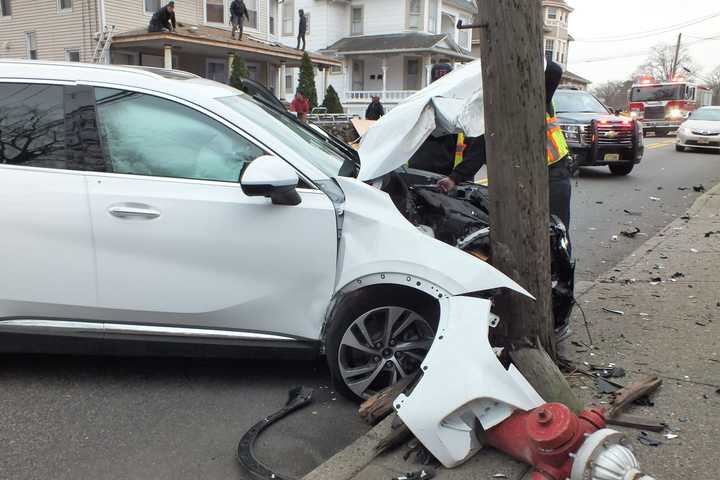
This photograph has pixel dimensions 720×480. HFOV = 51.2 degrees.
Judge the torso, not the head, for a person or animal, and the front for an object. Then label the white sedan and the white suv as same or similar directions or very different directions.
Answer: very different directions

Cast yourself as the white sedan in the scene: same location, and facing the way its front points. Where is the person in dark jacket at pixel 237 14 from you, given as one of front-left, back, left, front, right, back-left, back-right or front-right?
front-right

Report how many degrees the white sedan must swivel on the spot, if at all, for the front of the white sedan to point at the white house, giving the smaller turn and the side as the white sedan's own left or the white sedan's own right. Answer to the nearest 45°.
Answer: approximately 90° to the white sedan's own right

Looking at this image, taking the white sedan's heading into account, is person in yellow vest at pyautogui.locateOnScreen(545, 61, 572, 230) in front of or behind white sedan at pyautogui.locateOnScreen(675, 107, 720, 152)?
in front

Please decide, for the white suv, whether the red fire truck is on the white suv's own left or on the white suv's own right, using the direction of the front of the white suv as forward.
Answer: on the white suv's own left

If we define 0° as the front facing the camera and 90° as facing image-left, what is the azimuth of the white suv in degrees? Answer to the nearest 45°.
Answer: approximately 270°

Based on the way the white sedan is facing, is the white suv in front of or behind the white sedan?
in front

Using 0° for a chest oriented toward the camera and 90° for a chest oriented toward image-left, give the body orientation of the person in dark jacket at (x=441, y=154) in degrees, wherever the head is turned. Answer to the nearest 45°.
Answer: approximately 0°

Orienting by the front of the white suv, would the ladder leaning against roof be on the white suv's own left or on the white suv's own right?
on the white suv's own left
